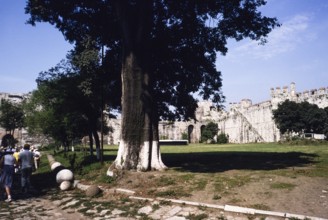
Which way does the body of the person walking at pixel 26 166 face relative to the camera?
away from the camera

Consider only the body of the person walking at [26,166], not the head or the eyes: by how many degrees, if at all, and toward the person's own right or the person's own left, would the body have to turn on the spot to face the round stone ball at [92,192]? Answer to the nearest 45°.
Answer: approximately 135° to the person's own right

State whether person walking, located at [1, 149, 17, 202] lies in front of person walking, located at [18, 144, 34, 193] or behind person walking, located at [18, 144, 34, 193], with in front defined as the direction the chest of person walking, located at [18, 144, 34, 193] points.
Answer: behind

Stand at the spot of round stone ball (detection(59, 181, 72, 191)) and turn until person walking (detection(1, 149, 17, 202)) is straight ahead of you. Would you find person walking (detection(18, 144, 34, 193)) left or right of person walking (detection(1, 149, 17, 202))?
right

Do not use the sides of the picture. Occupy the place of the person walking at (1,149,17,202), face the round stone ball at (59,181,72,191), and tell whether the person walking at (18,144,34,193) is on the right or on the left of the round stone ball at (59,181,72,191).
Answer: left
